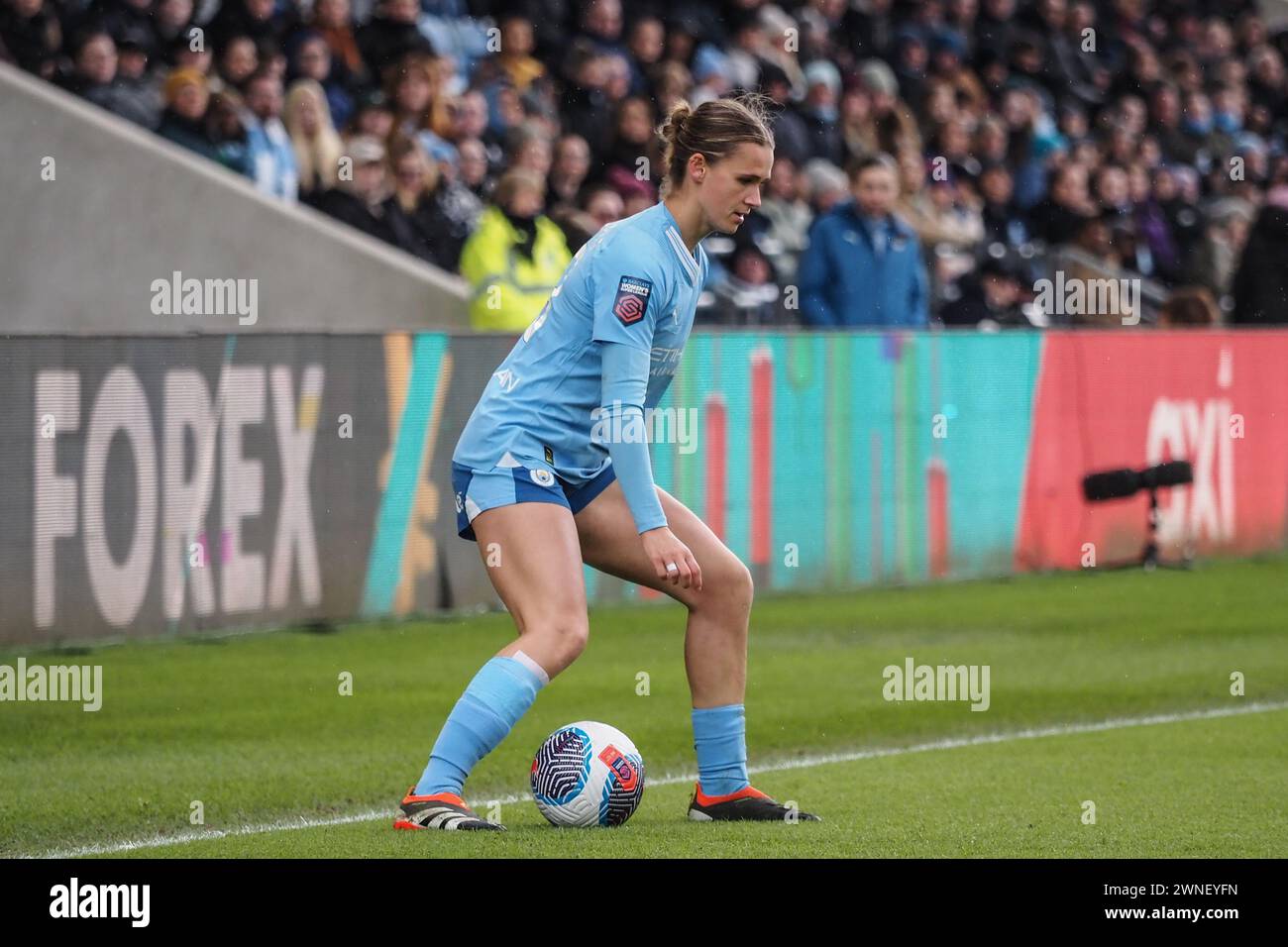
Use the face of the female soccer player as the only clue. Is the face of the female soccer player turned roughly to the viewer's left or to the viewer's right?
to the viewer's right

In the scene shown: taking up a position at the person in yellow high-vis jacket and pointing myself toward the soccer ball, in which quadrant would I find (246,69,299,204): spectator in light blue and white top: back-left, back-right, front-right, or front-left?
back-right

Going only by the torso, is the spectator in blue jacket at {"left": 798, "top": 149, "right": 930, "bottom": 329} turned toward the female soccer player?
yes

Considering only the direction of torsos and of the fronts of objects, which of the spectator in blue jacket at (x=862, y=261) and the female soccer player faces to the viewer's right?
the female soccer player

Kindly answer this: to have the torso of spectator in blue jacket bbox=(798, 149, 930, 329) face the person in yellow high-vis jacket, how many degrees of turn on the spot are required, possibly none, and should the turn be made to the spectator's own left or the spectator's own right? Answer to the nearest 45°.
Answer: approximately 45° to the spectator's own right

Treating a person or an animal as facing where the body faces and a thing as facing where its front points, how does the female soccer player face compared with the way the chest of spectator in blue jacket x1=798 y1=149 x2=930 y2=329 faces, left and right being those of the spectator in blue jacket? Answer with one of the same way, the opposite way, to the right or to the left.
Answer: to the left

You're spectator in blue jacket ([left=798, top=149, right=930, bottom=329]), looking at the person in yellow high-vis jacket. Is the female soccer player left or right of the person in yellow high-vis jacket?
left

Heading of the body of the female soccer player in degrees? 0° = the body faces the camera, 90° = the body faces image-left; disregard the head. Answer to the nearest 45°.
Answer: approximately 270°

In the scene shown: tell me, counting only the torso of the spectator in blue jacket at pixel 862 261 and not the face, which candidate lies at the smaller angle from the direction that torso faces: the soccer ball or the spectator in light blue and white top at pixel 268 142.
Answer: the soccer ball

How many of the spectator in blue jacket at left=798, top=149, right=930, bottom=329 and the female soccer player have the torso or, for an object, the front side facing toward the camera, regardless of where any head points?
1

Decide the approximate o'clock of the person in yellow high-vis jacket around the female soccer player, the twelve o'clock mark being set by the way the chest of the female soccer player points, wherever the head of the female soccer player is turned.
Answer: The person in yellow high-vis jacket is roughly at 9 o'clock from the female soccer player.
